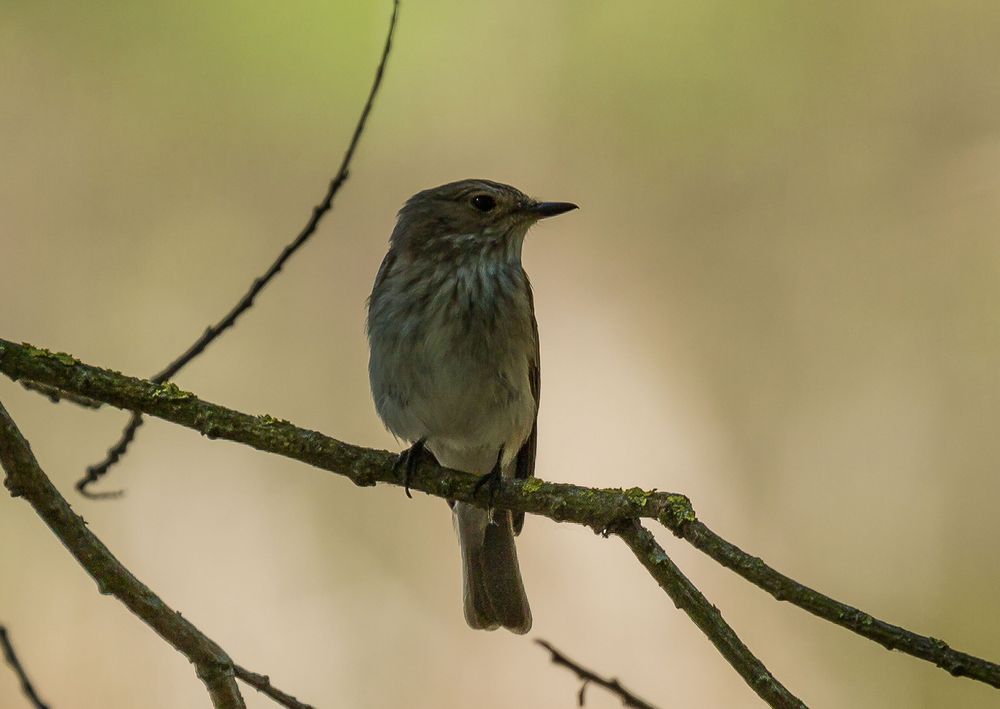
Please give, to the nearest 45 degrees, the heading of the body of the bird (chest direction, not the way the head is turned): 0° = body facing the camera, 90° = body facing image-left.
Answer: approximately 0°

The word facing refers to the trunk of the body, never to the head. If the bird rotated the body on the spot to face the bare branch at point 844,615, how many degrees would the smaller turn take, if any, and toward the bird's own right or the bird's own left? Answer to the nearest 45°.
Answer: approximately 45° to the bird's own left

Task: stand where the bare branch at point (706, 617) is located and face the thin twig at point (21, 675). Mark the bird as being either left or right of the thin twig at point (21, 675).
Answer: right
